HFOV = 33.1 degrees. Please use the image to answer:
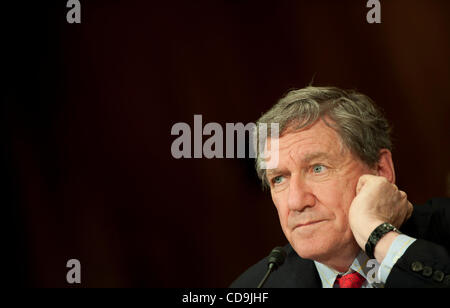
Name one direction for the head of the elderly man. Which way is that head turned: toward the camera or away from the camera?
toward the camera

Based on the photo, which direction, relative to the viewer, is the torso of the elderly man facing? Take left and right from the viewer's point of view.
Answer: facing the viewer and to the left of the viewer
